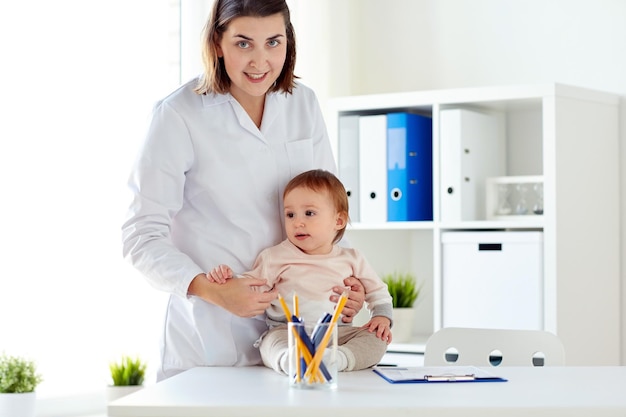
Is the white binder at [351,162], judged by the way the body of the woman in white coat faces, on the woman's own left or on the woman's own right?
on the woman's own left

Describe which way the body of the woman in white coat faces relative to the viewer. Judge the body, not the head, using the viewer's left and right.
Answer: facing the viewer and to the right of the viewer

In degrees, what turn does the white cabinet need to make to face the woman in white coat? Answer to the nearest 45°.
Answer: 0° — it already faces them

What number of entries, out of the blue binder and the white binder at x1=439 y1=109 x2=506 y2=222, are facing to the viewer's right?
0

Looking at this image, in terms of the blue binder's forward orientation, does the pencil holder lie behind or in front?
in front

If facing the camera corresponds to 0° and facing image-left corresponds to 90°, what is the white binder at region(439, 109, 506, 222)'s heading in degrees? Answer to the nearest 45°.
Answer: approximately 45°
